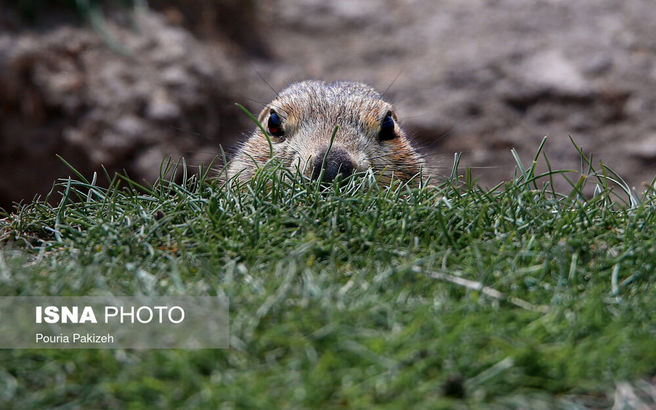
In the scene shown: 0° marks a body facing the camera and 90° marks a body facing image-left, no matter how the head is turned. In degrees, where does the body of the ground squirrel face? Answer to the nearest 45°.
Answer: approximately 0°
